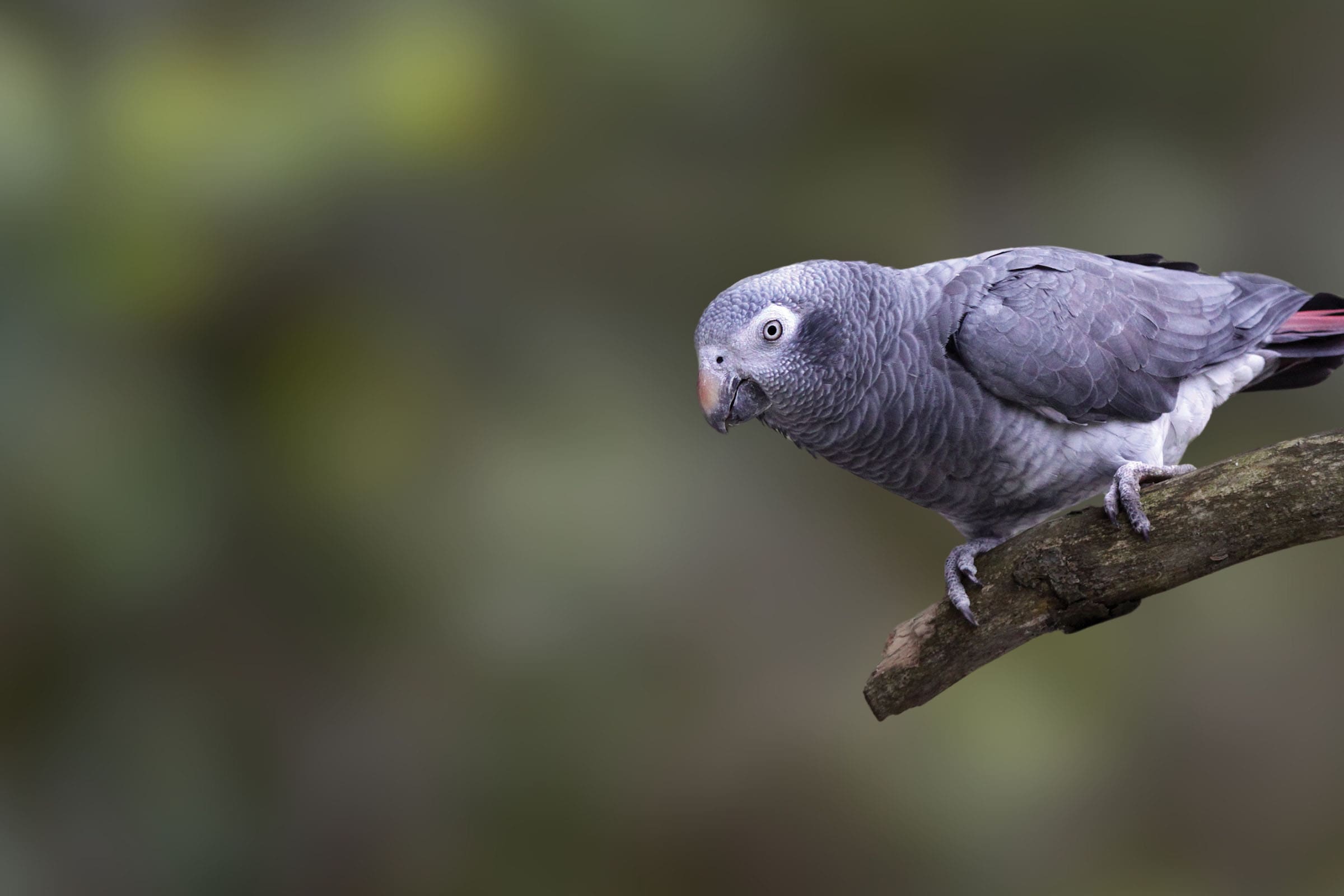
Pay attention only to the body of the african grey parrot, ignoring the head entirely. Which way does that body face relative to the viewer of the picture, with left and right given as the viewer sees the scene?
facing to the left of the viewer
